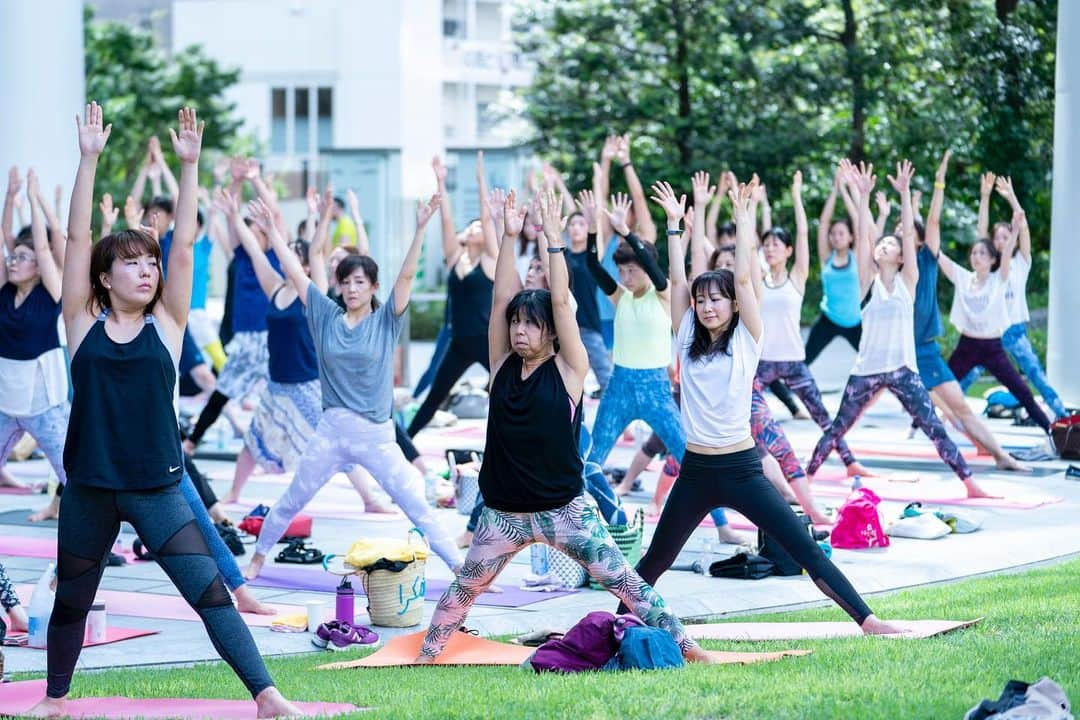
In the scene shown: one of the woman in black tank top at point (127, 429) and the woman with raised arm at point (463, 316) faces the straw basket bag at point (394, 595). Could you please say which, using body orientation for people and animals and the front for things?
the woman with raised arm

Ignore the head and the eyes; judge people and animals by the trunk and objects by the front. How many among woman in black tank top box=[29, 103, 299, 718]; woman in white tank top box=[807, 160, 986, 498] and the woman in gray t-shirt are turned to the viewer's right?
0

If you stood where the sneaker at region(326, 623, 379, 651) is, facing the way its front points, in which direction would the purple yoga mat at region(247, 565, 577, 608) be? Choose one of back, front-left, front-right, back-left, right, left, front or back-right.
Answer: left

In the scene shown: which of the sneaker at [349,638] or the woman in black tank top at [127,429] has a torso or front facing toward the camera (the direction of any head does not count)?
the woman in black tank top

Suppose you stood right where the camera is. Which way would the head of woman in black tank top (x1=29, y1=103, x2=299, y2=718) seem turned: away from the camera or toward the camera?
toward the camera

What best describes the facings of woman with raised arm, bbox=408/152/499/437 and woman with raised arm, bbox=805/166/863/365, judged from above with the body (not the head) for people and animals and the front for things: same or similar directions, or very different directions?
same or similar directions

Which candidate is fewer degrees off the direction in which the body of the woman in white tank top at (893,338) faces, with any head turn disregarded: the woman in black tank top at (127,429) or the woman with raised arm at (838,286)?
the woman in black tank top

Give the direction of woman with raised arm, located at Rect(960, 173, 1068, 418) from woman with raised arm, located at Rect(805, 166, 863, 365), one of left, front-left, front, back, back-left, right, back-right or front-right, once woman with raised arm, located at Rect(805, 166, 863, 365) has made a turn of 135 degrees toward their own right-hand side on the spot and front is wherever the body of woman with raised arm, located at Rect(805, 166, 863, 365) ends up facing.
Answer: back-right

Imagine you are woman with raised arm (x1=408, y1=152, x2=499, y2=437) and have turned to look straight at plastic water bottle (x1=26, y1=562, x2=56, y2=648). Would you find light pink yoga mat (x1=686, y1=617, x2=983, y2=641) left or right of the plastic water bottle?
left

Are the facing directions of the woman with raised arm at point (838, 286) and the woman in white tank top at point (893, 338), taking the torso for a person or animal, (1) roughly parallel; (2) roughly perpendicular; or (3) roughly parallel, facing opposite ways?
roughly parallel

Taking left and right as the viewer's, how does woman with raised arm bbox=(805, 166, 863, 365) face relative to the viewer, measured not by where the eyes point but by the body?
facing the viewer

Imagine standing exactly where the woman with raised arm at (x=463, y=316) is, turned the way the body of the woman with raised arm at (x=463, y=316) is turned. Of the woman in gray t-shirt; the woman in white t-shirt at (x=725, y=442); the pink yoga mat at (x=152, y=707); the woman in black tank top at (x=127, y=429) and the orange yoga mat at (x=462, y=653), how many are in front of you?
5

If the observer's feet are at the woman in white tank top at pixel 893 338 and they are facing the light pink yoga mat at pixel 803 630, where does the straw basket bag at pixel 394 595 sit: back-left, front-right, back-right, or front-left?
front-right

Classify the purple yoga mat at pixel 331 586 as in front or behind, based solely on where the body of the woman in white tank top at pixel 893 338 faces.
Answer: in front

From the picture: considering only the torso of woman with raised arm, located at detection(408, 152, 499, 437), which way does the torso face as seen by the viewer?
toward the camera
